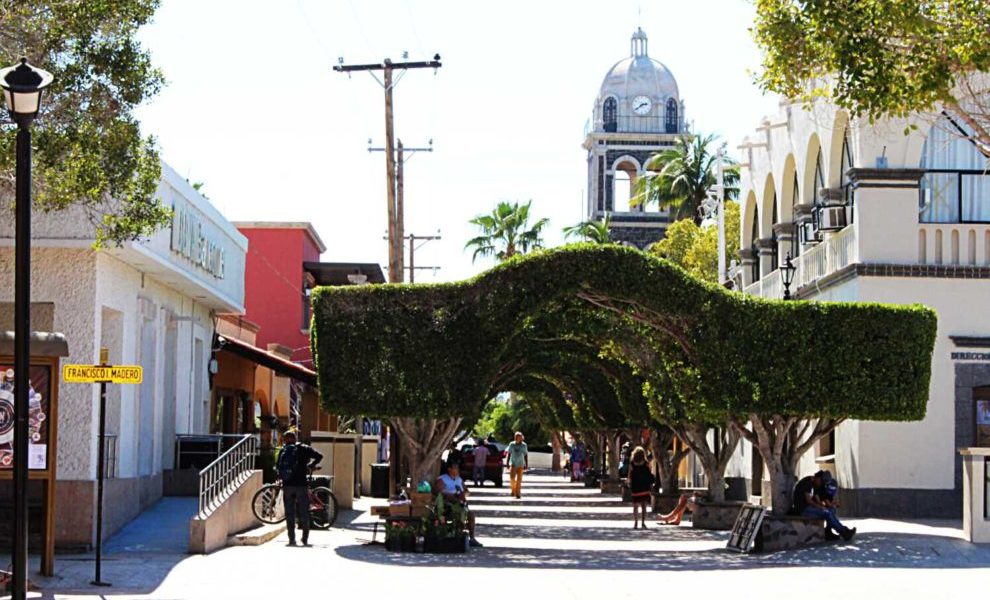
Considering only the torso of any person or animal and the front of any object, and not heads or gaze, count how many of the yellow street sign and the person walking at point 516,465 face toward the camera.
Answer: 2

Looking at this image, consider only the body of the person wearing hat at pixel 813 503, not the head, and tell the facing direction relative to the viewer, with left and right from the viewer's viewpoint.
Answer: facing to the right of the viewer

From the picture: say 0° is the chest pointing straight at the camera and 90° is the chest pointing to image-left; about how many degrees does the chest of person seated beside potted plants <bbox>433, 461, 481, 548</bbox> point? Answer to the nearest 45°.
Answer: approximately 315°

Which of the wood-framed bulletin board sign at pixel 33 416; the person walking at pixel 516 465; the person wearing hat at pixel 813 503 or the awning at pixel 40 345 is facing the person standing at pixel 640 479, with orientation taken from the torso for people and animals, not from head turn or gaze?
the person walking at pixel 516 465

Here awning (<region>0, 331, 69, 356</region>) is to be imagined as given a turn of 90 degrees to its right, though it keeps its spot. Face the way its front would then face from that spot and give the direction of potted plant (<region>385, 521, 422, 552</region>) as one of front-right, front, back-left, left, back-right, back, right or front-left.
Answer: back-right

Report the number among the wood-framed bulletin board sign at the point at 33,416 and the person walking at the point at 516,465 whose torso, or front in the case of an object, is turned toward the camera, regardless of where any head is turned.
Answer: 2

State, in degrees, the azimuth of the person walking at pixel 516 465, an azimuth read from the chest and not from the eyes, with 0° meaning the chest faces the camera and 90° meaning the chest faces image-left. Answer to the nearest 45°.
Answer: approximately 0°

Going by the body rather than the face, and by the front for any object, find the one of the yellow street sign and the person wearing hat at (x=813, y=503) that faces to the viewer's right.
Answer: the person wearing hat
